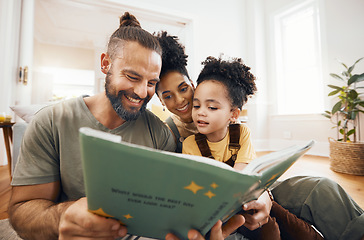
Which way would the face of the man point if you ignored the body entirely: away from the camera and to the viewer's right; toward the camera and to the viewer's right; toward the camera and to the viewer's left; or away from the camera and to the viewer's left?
toward the camera and to the viewer's right

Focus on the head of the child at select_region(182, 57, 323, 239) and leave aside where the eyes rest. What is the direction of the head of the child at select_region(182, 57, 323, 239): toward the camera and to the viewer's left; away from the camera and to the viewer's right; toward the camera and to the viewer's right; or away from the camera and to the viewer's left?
toward the camera and to the viewer's left

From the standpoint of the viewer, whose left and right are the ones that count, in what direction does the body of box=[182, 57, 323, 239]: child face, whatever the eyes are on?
facing the viewer and to the left of the viewer

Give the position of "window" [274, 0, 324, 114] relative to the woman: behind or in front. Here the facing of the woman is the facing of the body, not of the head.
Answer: behind

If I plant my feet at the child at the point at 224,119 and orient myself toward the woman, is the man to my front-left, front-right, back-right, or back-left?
front-left

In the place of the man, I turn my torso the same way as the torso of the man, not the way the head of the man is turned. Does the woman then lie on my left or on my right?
on my left

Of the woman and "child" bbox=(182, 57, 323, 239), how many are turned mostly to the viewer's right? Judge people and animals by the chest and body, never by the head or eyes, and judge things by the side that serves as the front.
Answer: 0

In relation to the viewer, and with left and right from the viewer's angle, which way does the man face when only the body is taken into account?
facing the viewer and to the right of the viewer

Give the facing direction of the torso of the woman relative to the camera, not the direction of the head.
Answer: toward the camera

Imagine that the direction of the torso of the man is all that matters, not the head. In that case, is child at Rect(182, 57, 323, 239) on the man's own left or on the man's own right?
on the man's own left

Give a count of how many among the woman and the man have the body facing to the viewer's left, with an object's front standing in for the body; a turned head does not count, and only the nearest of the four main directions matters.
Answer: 0

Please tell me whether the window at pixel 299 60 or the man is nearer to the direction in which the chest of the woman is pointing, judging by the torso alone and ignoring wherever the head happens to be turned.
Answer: the man

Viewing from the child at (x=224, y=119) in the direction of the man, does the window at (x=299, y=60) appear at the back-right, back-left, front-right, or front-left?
back-right

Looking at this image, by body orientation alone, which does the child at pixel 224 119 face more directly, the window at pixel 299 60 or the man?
the man
